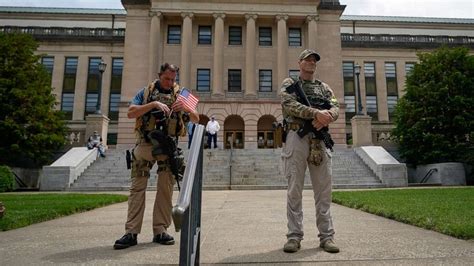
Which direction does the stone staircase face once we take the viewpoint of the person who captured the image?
facing the viewer

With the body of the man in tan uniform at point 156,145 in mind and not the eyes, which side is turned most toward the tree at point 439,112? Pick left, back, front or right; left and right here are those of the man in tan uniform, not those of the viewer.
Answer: left

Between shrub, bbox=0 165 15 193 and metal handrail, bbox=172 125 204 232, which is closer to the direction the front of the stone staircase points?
the metal handrail

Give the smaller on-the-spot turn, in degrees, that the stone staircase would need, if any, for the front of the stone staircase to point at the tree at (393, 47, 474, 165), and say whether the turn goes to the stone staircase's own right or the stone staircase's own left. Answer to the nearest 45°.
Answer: approximately 90° to the stone staircase's own left

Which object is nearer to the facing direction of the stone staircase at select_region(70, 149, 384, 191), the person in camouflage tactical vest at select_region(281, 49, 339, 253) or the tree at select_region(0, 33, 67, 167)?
the person in camouflage tactical vest

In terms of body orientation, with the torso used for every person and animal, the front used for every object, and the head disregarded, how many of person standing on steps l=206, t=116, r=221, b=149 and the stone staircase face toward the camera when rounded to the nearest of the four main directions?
2

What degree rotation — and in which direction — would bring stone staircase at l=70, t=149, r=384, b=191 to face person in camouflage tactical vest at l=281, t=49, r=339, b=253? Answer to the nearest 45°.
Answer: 0° — it already faces them

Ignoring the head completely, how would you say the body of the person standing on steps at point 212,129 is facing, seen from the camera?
toward the camera

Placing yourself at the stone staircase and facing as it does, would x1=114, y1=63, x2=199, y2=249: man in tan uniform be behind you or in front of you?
in front

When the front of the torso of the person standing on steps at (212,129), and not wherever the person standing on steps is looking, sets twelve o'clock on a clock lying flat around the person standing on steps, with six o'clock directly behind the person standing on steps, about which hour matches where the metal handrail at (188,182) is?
The metal handrail is roughly at 12 o'clock from the person standing on steps.

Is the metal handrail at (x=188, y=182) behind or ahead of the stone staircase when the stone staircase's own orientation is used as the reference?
ahead

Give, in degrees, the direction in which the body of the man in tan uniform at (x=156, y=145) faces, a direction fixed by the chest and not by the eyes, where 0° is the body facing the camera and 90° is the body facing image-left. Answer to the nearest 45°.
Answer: approximately 315°
